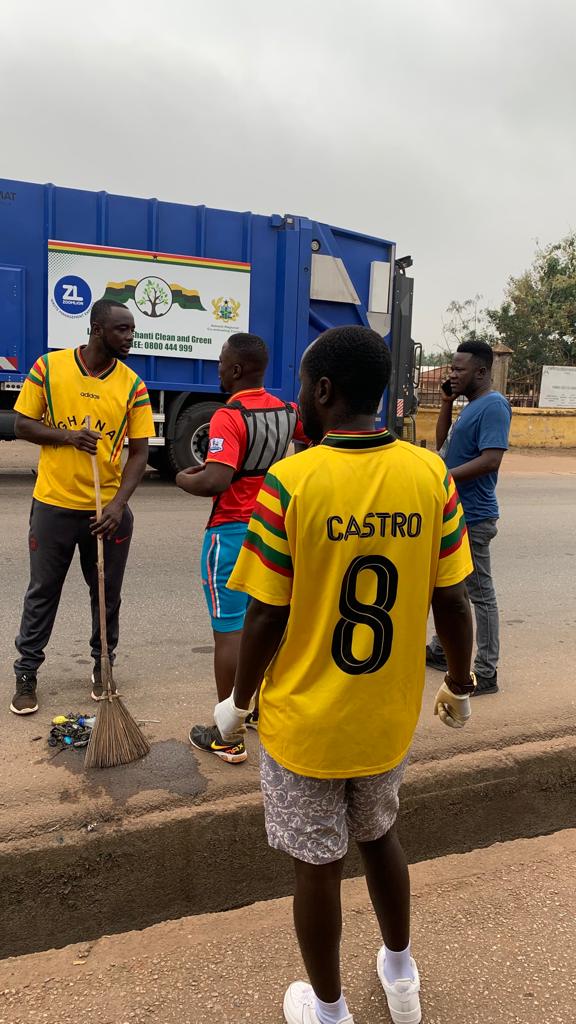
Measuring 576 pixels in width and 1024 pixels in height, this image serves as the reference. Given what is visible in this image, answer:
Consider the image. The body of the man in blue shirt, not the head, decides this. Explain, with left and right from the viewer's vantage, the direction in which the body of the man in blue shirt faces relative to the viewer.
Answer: facing to the left of the viewer

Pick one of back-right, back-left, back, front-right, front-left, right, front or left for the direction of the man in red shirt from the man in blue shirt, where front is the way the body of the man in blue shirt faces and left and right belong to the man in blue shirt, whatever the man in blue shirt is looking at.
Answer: front-left

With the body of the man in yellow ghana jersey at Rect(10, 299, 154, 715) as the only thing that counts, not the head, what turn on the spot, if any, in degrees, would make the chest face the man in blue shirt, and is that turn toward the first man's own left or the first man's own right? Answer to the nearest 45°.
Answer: approximately 90° to the first man's own left

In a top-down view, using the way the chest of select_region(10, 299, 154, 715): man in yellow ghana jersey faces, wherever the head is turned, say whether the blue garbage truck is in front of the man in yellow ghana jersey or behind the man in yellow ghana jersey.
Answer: behind

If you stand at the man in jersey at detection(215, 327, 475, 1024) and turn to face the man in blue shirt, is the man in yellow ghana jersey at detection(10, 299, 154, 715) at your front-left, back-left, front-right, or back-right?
front-left

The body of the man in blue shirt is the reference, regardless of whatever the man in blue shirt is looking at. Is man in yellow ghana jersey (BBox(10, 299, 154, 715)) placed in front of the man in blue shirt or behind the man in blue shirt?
in front

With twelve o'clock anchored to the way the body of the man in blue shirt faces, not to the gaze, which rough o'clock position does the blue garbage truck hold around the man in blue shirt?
The blue garbage truck is roughly at 2 o'clock from the man in blue shirt.

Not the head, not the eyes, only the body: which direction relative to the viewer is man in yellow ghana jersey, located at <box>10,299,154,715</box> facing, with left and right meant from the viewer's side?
facing the viewer

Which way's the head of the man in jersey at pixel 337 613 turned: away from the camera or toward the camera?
away from the camera

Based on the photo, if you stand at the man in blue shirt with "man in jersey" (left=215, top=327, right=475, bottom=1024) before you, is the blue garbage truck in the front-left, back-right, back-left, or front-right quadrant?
back-right

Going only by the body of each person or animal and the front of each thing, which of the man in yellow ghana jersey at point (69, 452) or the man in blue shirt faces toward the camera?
the man in yellow ghana jersey

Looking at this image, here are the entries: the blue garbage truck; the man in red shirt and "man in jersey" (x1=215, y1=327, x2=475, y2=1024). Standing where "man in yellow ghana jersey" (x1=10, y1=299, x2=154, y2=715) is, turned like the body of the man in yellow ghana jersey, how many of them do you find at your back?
1

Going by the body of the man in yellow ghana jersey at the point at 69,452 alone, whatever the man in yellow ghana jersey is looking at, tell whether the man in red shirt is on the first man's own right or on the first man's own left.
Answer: on the first man's own left
